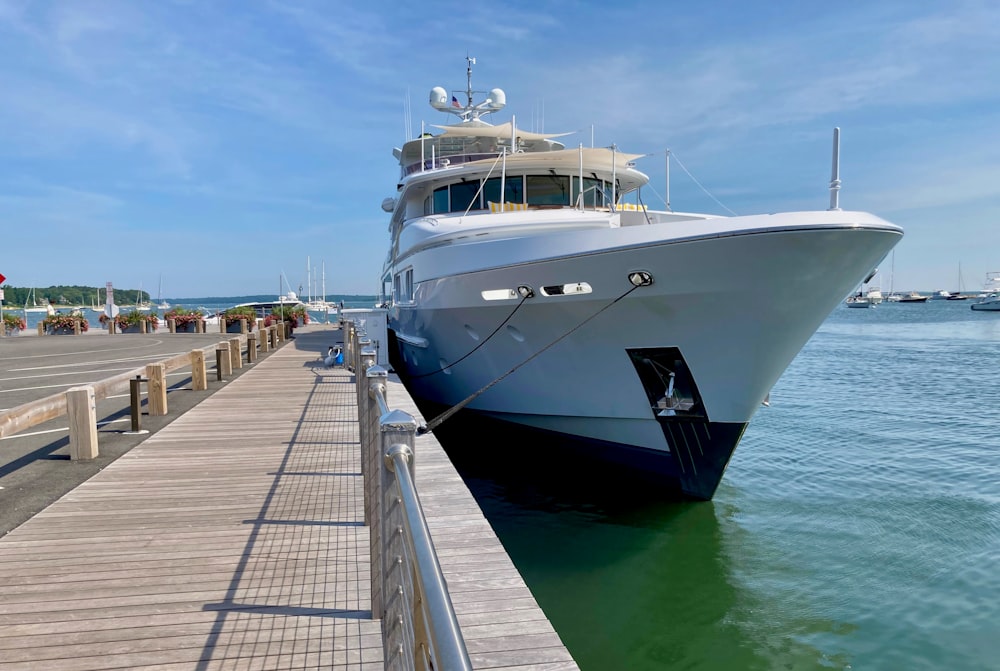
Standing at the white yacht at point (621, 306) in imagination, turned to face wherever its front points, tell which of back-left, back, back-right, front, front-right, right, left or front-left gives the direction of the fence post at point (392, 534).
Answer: front-right

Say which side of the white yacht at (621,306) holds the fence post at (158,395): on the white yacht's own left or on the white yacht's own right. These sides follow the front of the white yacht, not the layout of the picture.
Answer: on the white yacht's own right

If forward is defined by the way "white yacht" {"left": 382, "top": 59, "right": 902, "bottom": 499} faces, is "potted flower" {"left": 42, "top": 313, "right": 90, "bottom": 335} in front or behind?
behind

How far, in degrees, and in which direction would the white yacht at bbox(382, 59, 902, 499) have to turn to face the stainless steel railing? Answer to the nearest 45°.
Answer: approximately 45° to its right

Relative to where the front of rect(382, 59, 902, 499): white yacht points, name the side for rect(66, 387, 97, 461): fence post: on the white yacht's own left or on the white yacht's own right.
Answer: on the white yacht's own right

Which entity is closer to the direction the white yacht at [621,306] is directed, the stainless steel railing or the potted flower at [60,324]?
the stainless steel railing

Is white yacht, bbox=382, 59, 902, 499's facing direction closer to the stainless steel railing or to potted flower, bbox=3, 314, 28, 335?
the stainless steel railing

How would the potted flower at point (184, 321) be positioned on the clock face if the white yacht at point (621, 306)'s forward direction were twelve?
The potted flower is roughly at 6 o'clock from the white yacht.

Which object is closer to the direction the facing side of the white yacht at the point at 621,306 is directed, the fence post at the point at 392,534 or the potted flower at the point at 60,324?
the fence post

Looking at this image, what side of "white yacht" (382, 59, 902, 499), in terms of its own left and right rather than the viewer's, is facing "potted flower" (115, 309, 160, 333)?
back
